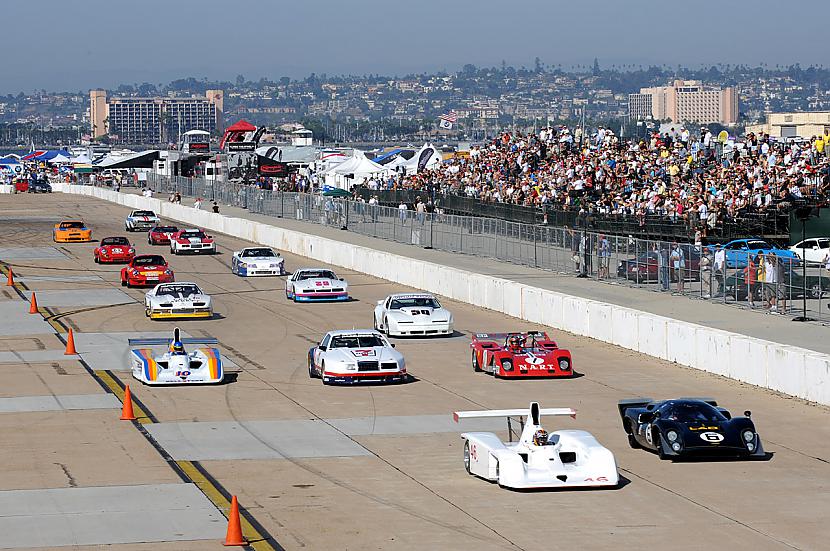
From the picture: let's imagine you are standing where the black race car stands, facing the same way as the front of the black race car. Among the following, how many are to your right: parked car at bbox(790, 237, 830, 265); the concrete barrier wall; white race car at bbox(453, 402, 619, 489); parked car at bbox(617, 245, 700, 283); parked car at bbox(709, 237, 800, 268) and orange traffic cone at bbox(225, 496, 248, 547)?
2

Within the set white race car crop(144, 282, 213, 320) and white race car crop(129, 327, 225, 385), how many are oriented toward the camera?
2

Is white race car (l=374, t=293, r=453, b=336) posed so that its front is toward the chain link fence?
no

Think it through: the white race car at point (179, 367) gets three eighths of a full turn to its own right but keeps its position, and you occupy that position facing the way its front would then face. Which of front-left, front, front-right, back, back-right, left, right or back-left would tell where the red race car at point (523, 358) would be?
back-right

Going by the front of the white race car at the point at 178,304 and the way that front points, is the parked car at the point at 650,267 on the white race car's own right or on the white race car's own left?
on the white race car's own left

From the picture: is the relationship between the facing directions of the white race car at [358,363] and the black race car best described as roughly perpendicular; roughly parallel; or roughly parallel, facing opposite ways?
roughly parallel

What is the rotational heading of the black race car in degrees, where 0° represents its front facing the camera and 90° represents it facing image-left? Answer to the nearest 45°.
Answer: approximately 315°

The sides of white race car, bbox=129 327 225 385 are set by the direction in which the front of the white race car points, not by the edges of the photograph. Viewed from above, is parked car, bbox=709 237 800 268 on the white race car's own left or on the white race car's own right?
on the white race car's own left

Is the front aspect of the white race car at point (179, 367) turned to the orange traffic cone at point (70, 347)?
no

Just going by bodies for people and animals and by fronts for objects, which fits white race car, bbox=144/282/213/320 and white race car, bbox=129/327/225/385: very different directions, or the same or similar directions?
same or similar directions

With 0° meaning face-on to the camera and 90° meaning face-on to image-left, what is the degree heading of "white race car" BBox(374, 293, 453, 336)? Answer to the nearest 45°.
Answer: approximately 315°

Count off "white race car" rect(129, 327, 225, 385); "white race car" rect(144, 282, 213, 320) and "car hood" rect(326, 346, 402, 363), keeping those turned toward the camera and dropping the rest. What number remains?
3

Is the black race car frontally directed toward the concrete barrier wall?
no

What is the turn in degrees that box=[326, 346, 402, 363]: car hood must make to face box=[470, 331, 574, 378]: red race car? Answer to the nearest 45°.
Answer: approximately 90° to its left

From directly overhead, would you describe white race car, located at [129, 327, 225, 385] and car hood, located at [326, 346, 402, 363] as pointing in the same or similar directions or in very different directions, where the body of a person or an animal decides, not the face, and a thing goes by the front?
same or similar directions

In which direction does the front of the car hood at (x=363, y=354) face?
toward the camera

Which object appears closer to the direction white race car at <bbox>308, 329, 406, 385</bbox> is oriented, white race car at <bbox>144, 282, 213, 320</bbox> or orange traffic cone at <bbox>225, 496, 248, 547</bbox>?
the orange traffic cone

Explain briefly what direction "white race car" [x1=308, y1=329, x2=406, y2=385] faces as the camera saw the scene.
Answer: facing the viewer and to the right of the viewer

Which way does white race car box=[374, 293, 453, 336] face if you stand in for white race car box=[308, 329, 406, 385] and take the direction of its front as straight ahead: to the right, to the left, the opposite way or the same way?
the same way

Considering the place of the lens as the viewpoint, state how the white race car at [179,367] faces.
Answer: facing the viewer
